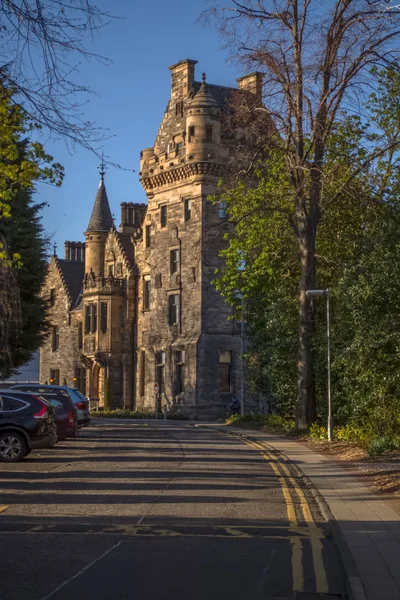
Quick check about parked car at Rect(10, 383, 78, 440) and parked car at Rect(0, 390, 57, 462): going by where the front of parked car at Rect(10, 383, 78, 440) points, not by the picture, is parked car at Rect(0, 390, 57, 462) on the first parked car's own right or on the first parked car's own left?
on the first parked car's own left

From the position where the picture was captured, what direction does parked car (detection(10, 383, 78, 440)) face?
facing away from the viewer and to the left of the viewer

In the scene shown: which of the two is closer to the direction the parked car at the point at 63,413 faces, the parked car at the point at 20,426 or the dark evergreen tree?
the dark evergreen tree

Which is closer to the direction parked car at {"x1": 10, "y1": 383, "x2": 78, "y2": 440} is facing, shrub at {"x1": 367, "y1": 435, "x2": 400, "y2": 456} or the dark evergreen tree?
the dark evergreen tree

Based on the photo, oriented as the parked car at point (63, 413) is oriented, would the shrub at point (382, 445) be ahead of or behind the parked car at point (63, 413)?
behind

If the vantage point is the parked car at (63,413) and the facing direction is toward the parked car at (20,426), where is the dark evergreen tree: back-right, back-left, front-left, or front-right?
back-right
